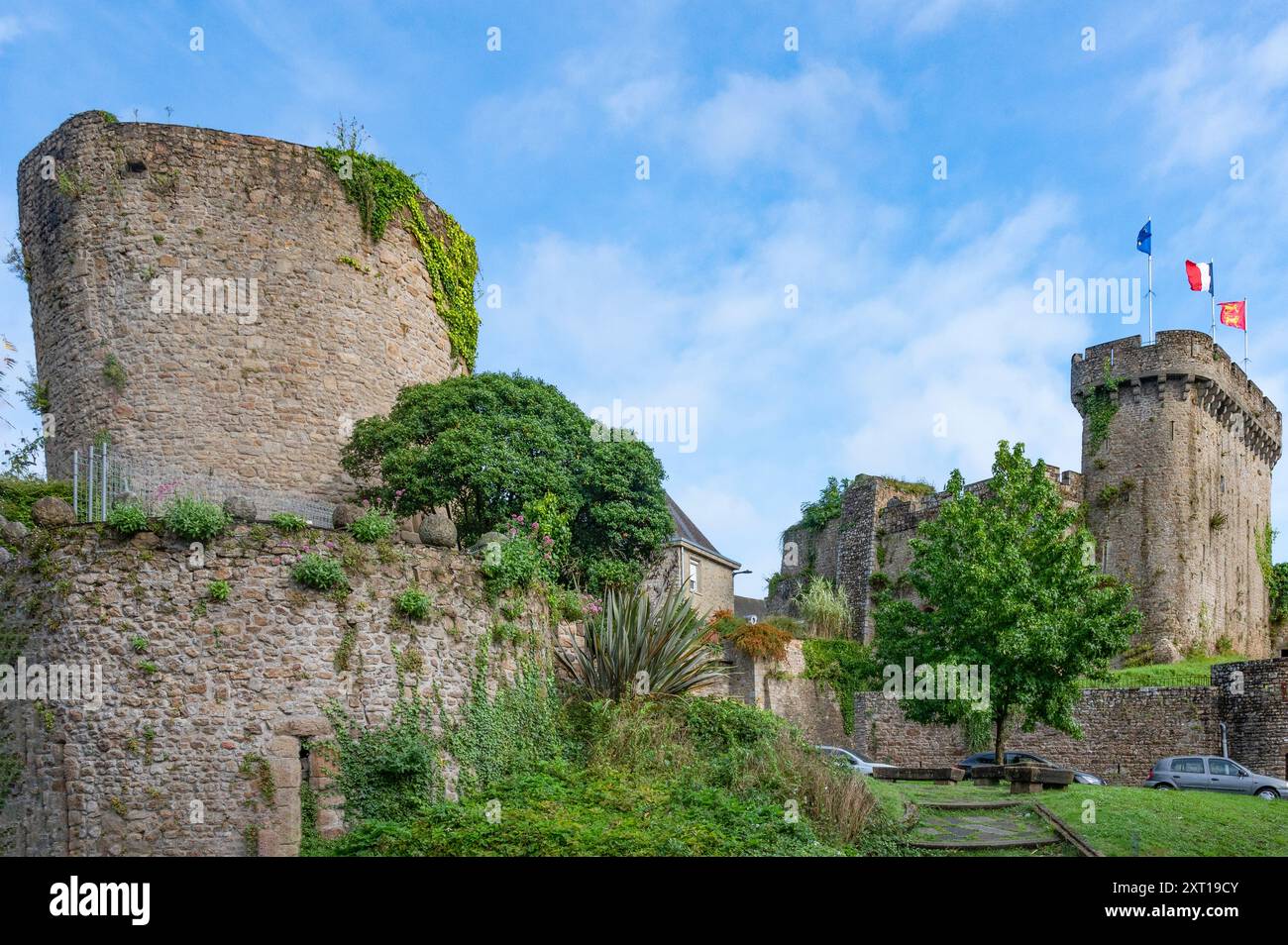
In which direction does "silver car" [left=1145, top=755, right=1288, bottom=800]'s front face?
to the viewer's right

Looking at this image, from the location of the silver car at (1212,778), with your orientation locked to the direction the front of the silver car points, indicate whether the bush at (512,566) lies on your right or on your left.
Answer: on your right

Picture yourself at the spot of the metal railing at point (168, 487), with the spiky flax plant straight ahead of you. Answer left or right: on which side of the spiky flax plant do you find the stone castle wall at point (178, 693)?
right

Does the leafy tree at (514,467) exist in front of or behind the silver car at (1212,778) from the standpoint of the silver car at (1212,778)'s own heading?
behind

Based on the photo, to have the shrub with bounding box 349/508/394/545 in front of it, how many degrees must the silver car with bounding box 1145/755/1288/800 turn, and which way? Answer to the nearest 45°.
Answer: approximately 135° to its right

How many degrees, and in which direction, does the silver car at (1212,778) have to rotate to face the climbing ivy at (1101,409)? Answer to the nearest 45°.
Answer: approximately 90° to its left

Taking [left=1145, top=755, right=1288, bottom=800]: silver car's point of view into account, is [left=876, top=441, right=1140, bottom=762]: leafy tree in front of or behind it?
behind
